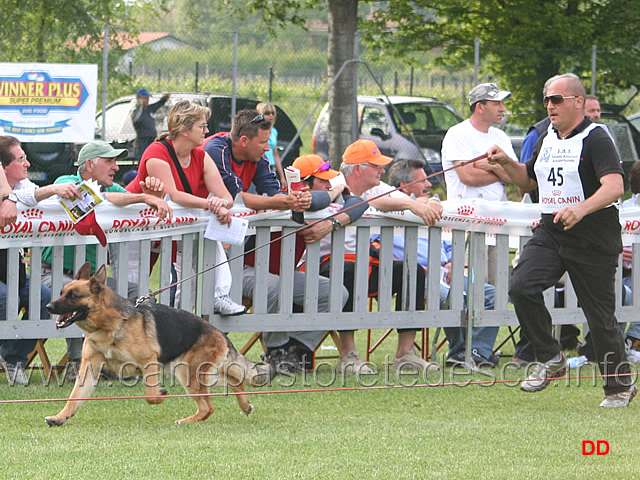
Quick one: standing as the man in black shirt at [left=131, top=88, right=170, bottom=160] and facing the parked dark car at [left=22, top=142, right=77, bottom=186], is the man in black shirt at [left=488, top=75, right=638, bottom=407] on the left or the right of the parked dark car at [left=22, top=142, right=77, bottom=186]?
left

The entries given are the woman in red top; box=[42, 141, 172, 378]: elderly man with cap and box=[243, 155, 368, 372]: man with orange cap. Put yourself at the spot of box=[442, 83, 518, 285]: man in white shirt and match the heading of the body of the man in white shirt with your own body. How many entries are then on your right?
3

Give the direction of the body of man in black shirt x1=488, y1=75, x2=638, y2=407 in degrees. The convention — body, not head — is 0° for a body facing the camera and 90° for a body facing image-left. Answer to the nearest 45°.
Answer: approximately 45°

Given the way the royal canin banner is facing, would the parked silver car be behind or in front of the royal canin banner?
behind

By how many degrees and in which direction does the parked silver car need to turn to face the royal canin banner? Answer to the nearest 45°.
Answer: approximately 45° to its right

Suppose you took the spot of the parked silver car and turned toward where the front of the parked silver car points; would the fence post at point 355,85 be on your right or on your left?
on your right

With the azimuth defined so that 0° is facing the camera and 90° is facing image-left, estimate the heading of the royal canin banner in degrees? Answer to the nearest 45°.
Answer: approximately 0°

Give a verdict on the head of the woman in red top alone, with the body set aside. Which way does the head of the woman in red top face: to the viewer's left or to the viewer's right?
to the viewer's right

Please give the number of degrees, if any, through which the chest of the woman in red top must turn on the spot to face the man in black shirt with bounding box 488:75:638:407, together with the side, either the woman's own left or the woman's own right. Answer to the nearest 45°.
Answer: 0° — they already face them

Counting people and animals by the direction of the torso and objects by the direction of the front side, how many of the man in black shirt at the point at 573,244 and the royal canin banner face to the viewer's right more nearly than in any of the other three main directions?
0

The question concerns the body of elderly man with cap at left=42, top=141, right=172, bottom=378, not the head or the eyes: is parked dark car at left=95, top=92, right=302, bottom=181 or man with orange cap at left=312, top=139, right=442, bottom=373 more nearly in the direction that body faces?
the man with orange cap

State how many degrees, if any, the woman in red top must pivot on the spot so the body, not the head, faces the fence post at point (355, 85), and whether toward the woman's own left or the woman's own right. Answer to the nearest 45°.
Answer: approximately 135° to the woman's own left
